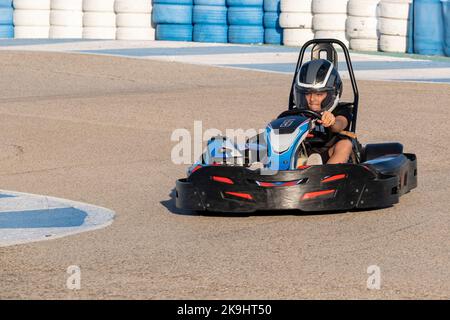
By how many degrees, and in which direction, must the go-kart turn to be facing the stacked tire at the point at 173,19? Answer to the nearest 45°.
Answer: approximately 135° to its right

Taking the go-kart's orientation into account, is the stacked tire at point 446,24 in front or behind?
behind

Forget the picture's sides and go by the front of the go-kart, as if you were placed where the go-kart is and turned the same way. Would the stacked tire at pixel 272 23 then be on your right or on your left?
on your right

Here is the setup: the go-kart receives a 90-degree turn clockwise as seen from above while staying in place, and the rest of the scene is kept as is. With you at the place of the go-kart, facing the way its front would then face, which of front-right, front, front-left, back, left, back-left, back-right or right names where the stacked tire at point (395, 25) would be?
front-right

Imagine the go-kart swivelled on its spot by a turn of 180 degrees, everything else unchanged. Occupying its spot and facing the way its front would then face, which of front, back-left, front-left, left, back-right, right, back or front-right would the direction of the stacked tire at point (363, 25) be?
front-left

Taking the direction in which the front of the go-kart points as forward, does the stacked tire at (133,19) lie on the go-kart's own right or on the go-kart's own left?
on the go-kart's own right

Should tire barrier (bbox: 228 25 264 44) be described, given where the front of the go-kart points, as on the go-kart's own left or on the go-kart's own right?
on the go-kart's own right

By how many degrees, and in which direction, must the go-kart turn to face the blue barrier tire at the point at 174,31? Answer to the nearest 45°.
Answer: approximately 135° to its right

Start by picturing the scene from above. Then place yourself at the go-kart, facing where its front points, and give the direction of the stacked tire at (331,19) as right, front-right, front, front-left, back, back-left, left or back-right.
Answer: back-right

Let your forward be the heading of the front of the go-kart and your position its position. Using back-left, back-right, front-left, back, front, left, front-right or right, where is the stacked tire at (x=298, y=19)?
back-right

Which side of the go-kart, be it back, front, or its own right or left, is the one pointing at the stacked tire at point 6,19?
right
